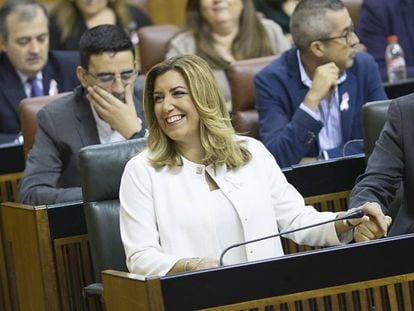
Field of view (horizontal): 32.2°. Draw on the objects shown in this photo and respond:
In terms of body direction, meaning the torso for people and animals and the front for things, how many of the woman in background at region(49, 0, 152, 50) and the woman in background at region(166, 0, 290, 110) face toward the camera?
2

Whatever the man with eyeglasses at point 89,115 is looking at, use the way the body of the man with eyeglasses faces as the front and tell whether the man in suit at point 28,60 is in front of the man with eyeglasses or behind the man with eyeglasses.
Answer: behind

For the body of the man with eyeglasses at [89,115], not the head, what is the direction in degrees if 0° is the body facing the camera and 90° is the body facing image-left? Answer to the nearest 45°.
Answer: approximately 315°

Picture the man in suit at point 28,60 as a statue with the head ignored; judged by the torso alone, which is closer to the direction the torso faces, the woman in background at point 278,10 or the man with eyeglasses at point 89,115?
the man with eyeglasses
